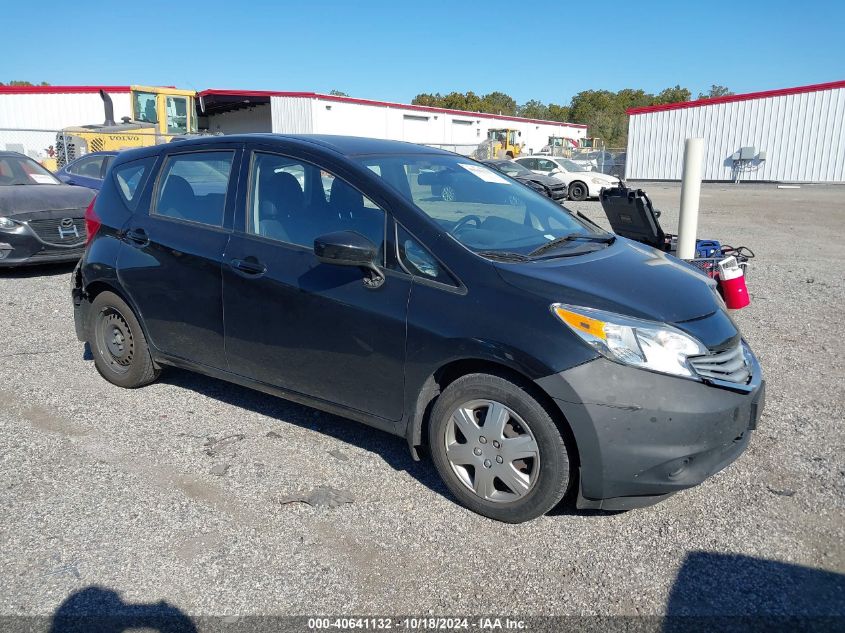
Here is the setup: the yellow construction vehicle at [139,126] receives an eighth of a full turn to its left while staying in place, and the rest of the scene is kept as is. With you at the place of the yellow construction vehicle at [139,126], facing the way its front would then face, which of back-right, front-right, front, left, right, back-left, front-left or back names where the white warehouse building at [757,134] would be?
right

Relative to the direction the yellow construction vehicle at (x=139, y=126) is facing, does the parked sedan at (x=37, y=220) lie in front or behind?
behind

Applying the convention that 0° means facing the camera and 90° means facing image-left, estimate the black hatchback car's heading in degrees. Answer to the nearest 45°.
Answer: approximately 315°

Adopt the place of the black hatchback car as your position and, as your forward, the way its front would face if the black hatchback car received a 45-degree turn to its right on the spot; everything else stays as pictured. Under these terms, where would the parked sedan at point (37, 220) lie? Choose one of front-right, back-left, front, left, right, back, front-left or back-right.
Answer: back-right

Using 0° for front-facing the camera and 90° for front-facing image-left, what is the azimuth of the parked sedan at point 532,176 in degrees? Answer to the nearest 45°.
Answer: approximately 315°

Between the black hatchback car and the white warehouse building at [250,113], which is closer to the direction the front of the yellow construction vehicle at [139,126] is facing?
the white warehouse building

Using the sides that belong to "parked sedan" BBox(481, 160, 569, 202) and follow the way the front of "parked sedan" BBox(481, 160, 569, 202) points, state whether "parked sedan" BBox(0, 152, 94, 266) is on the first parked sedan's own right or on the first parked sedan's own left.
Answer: on the first parked sedan's own right

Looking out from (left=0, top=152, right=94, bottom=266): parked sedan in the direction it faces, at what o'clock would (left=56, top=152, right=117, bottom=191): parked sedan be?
(left=56, top=152, right=117, bottom=191): parked sedan is roughly at 8 o'clock from (left=0, top=152, right=94, bottom=266): parked sedan.

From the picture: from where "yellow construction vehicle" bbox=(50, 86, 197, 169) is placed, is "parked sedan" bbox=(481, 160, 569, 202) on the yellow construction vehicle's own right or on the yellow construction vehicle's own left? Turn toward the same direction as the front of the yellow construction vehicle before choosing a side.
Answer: on the yellow construction vehicle's own right

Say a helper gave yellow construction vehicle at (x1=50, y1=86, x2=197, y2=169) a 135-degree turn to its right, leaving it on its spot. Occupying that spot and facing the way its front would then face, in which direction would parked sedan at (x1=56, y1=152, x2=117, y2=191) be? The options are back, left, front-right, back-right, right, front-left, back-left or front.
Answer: front

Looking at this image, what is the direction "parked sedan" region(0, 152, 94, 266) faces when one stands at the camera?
facing the viewer and to the right of the viewer

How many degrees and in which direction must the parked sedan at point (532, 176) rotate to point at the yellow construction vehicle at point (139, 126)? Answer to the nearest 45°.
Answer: approximately 135° to its right

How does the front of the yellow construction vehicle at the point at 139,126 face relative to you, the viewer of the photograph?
facing away from the viewer and to the right of the viewer
